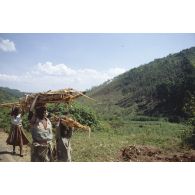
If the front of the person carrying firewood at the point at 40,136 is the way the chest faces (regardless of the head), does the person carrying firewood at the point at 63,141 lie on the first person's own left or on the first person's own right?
on the first person's own left

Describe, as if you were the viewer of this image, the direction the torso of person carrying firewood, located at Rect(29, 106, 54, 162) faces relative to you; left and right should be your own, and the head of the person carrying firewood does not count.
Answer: facing the viewer and to the right of the viewer
